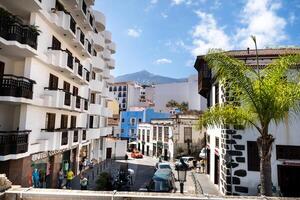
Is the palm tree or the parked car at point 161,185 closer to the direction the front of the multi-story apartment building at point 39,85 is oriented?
the palm tree

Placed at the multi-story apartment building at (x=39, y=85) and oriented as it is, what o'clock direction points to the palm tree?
The palm tree is roughly at 12 o'clock from the multi-story apartment building.

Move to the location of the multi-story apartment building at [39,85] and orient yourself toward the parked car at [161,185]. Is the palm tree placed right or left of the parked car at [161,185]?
right

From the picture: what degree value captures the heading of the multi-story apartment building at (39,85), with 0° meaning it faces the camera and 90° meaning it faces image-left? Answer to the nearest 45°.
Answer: approximately 315°

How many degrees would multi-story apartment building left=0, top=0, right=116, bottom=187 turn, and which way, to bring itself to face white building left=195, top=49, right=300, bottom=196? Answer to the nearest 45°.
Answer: approximately 45° to its left
